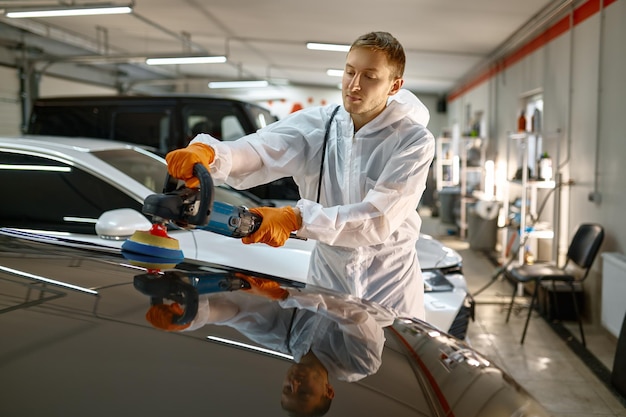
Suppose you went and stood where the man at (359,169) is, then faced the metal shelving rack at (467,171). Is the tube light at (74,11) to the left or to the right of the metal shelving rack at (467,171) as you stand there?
left

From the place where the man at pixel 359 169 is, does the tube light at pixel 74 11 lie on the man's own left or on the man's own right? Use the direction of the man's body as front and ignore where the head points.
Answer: on the man's own right

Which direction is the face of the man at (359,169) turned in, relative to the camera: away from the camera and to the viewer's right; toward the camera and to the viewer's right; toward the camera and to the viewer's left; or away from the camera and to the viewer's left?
toward the camera and to the viewer's left

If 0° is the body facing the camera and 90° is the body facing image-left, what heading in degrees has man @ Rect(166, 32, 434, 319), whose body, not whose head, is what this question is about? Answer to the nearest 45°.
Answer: approximately 45°

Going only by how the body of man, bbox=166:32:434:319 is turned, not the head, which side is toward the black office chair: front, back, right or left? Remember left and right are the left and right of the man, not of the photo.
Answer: back

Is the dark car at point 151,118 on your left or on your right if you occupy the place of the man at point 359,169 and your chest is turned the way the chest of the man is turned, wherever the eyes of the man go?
on your right

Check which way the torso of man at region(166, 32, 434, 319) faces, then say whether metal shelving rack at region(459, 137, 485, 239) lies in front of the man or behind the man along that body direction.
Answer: behind
